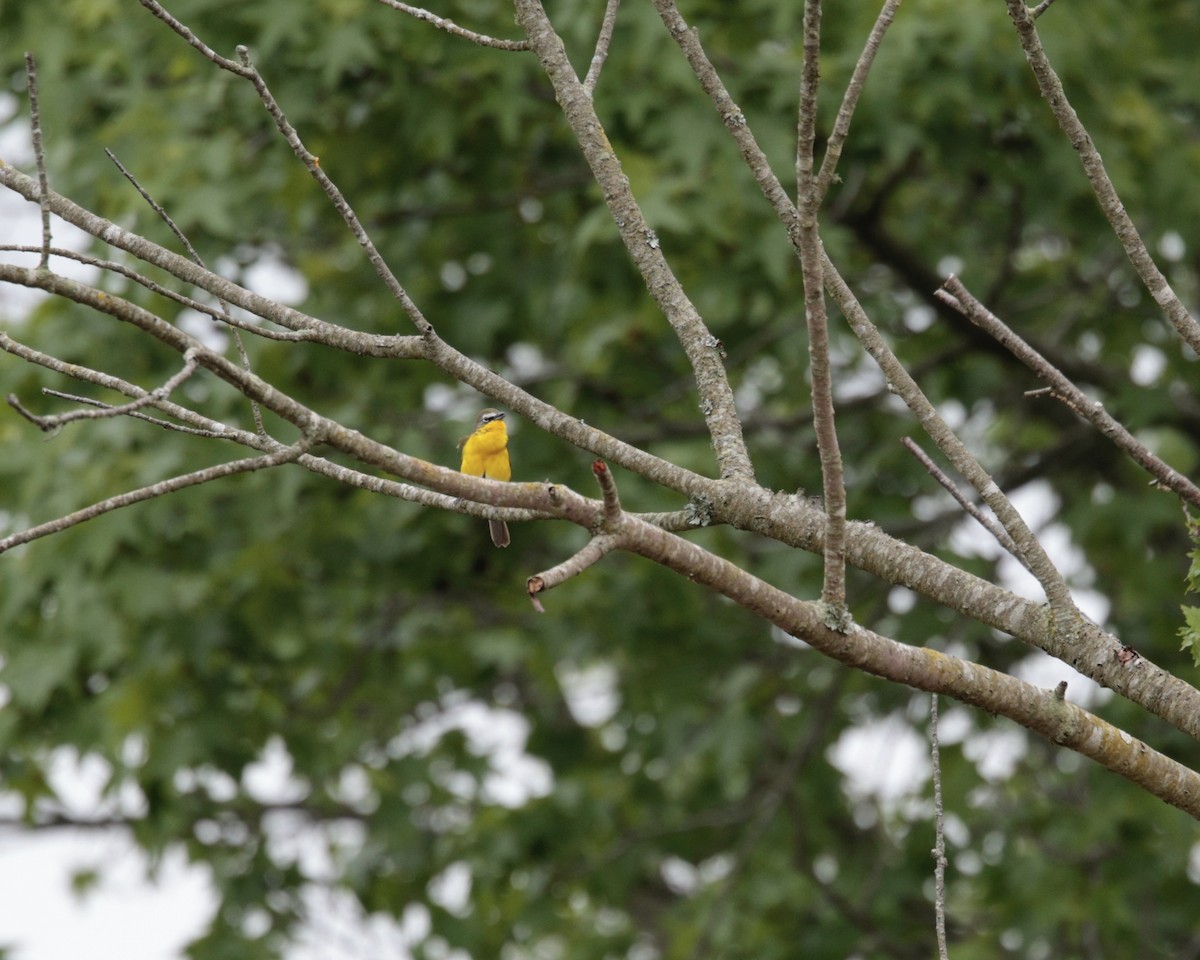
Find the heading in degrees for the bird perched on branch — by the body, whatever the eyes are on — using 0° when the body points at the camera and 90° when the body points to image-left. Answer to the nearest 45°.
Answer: approximately 0°
